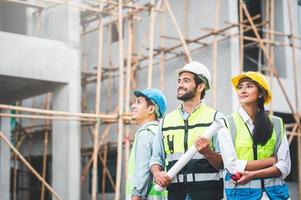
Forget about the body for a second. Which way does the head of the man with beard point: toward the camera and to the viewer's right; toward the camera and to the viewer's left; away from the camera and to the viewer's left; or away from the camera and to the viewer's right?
toward the camera and to the viewer's left

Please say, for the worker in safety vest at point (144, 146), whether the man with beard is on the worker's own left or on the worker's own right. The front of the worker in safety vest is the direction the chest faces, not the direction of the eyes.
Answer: on the worker's own left

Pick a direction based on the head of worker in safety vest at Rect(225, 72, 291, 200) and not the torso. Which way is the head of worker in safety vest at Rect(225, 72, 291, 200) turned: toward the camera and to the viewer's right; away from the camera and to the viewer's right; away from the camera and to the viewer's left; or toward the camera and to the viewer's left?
toward the camera and to the viewer's left

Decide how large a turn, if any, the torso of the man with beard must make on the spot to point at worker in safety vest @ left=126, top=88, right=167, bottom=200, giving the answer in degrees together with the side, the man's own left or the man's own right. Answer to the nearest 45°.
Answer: approximately 90° to the man's own right
